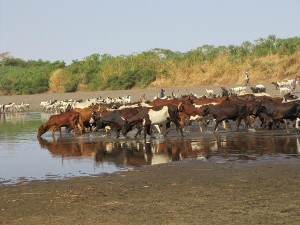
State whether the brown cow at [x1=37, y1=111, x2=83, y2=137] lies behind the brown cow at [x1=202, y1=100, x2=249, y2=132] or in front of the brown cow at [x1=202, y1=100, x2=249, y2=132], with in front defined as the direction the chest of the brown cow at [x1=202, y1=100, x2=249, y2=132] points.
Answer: in front

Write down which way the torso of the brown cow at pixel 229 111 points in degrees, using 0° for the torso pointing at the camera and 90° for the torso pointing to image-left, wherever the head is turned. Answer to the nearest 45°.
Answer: approximately 90°
